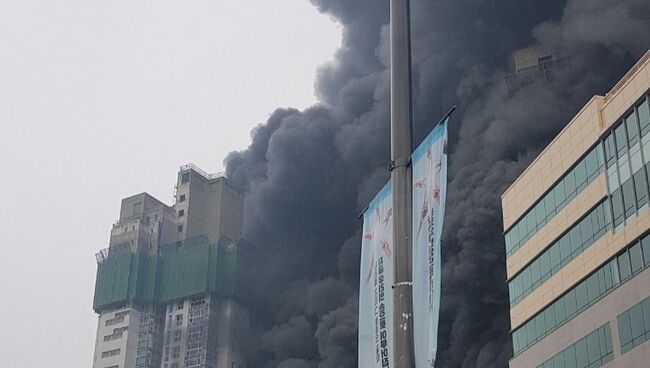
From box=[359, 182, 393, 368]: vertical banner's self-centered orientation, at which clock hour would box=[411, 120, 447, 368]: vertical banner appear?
box=[411, 120, 447, 368]: vertical banner is roughly at 10 o'clock from box=[359, 182, 393, 368]: vertical banner.

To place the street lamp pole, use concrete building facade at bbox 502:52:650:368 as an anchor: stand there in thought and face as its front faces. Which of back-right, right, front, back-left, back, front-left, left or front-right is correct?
front-left

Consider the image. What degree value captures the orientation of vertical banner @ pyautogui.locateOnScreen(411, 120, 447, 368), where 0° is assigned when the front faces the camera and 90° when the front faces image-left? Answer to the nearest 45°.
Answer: approximately 45°

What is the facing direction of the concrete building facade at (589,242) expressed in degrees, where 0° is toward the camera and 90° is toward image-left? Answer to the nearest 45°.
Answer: approximately 45°

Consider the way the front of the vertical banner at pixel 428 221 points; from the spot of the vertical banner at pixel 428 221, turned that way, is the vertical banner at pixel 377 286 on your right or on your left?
on your right

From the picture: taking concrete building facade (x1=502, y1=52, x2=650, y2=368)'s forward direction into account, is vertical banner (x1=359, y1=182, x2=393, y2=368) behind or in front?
in front
